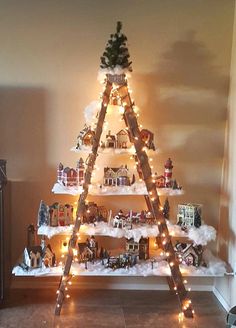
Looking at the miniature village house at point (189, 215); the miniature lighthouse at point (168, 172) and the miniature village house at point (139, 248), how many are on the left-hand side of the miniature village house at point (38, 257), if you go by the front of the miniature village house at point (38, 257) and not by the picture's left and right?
3

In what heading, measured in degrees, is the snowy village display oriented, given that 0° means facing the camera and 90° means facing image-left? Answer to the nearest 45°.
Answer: approximately 0°
